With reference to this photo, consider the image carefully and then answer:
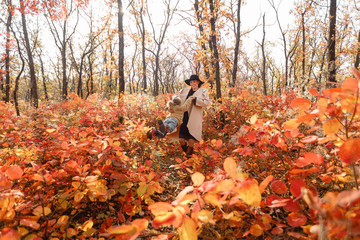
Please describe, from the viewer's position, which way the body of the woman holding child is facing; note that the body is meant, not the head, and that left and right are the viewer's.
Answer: facing the viewer and to the left of the viewer

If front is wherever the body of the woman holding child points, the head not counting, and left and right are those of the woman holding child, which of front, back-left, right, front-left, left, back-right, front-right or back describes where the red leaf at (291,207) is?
front-left
